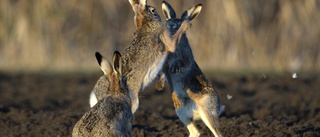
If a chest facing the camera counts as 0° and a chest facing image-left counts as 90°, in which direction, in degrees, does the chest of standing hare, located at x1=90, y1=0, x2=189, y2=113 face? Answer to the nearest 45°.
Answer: approximately 270°

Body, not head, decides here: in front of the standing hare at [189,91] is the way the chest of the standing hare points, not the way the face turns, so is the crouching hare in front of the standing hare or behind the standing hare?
in front

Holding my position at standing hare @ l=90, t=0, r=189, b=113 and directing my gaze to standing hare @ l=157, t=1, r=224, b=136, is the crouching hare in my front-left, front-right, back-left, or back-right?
back-right

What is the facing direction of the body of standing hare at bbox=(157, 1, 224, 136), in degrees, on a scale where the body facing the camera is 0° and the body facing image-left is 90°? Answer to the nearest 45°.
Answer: approximately 45°
